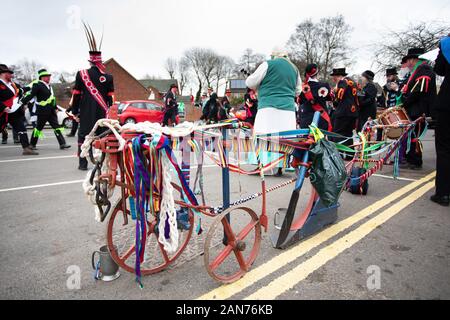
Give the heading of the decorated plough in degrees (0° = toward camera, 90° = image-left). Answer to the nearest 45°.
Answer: approximately 45°

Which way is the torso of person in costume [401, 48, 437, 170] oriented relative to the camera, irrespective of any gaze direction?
to the viewer's left

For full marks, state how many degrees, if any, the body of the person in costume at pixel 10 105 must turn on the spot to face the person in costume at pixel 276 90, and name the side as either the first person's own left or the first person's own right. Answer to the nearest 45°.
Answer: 0° — they already face them

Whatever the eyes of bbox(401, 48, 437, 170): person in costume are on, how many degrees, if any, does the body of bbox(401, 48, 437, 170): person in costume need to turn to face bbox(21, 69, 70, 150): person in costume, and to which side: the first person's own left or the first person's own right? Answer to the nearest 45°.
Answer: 0° — they already face them
